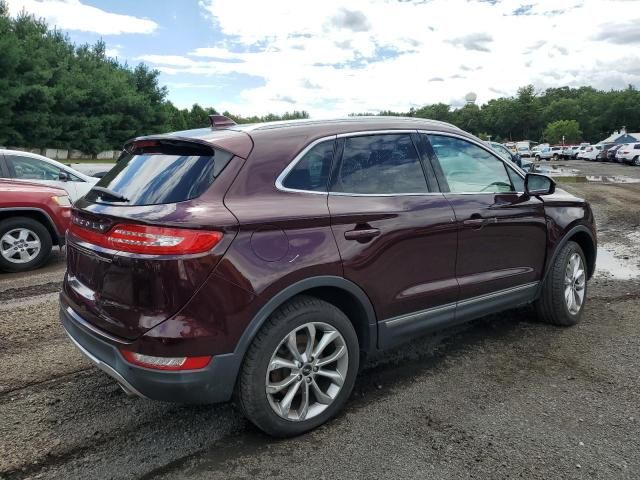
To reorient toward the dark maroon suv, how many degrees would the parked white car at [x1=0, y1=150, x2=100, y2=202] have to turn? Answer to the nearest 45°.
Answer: approximately 90° to its right

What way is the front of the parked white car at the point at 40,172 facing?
to the viewer's right

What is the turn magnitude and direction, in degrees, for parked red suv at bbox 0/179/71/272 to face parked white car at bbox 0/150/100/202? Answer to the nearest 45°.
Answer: approximately 90° to its left

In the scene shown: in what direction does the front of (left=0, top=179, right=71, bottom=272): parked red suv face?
to the viewer's right

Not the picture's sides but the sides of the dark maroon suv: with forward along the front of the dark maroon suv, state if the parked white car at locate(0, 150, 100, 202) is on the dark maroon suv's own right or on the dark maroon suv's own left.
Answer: on the dark maroon suv's own left

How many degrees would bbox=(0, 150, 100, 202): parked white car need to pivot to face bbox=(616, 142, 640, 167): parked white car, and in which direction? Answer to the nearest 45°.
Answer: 0° — it already faces it

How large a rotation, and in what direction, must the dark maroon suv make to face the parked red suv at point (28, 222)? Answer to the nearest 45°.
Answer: approximately 90° to its left

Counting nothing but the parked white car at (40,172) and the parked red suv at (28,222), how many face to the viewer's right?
2

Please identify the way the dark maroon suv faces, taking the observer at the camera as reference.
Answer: facing away from the viewer and to the right of the viewer

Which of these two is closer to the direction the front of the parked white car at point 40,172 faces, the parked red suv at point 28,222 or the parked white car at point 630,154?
the parked white car
